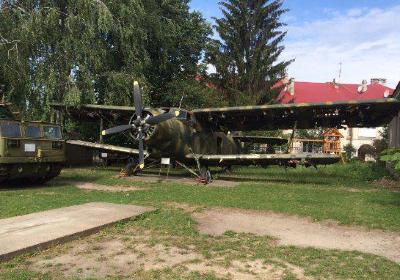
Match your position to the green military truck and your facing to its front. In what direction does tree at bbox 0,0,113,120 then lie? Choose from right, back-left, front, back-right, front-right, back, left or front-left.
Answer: back-left

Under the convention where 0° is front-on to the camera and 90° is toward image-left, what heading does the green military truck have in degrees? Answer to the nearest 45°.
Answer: approximately 315°

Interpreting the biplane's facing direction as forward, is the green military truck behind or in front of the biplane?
in front

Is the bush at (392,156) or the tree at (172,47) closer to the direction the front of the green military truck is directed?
the bush

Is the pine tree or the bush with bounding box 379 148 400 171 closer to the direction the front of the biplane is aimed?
the bush

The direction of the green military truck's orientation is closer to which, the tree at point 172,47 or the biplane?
the biplane

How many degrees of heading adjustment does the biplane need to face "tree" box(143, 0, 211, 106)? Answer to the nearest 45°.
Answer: approximately 135° to its right

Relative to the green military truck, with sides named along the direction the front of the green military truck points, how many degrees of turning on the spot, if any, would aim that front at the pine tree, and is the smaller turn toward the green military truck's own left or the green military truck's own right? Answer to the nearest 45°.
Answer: approximately 90° to the green military truck's own left

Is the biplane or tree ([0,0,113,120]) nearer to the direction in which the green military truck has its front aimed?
the biplane

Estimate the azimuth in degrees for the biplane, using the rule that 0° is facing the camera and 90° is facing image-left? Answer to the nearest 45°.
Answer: approximately 45°

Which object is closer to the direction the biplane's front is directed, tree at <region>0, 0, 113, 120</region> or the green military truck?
the green military truck

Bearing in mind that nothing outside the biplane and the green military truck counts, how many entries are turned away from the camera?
0

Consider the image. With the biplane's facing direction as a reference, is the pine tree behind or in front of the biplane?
behind
